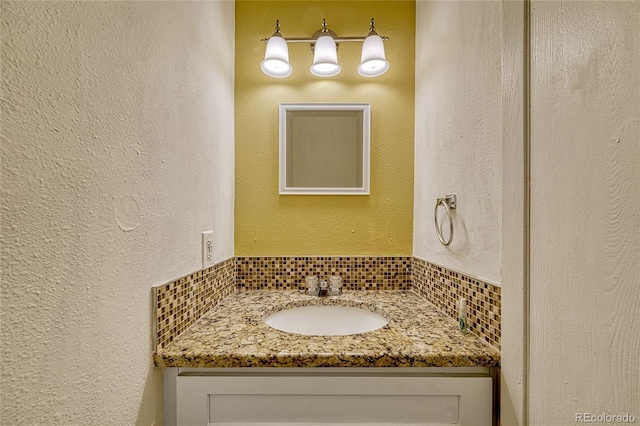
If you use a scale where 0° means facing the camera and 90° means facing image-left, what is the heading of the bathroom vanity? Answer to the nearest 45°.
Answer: approximately 0°
